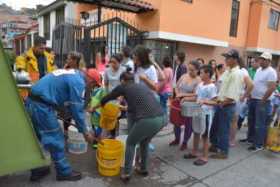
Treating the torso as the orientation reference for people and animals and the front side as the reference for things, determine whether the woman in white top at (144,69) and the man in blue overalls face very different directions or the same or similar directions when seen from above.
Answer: very different directions

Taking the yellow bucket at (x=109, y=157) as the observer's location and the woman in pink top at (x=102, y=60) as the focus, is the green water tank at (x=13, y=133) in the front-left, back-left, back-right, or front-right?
back-left

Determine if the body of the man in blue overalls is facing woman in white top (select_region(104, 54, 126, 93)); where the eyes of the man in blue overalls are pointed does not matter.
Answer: no

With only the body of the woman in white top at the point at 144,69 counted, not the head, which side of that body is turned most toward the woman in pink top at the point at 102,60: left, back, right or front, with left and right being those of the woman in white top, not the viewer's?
right

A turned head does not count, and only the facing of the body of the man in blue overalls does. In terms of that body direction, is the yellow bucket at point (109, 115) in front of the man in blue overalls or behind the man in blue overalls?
in front

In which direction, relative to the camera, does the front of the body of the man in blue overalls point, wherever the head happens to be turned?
to the viewer's right

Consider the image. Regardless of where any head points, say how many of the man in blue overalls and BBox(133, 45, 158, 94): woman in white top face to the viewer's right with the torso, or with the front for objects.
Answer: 1

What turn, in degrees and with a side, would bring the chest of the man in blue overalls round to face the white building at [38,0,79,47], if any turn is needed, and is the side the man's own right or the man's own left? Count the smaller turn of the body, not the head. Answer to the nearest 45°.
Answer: approximately 90° to the man's own left

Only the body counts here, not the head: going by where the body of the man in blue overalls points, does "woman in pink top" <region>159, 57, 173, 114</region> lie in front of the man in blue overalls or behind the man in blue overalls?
in front

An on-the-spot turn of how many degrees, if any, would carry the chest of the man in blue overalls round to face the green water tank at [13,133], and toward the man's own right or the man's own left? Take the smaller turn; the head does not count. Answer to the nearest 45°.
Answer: approximately 135° to the man's own right

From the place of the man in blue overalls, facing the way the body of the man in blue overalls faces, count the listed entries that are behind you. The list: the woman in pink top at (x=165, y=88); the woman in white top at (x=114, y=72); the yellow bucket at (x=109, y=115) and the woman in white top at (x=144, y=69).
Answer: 0

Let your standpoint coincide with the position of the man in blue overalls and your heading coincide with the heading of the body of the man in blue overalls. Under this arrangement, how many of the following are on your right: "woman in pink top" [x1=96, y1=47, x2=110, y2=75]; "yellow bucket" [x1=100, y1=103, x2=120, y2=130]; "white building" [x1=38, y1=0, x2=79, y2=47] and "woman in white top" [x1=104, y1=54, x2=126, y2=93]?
0

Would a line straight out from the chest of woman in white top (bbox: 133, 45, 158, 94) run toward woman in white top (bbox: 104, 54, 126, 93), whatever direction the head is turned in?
no
